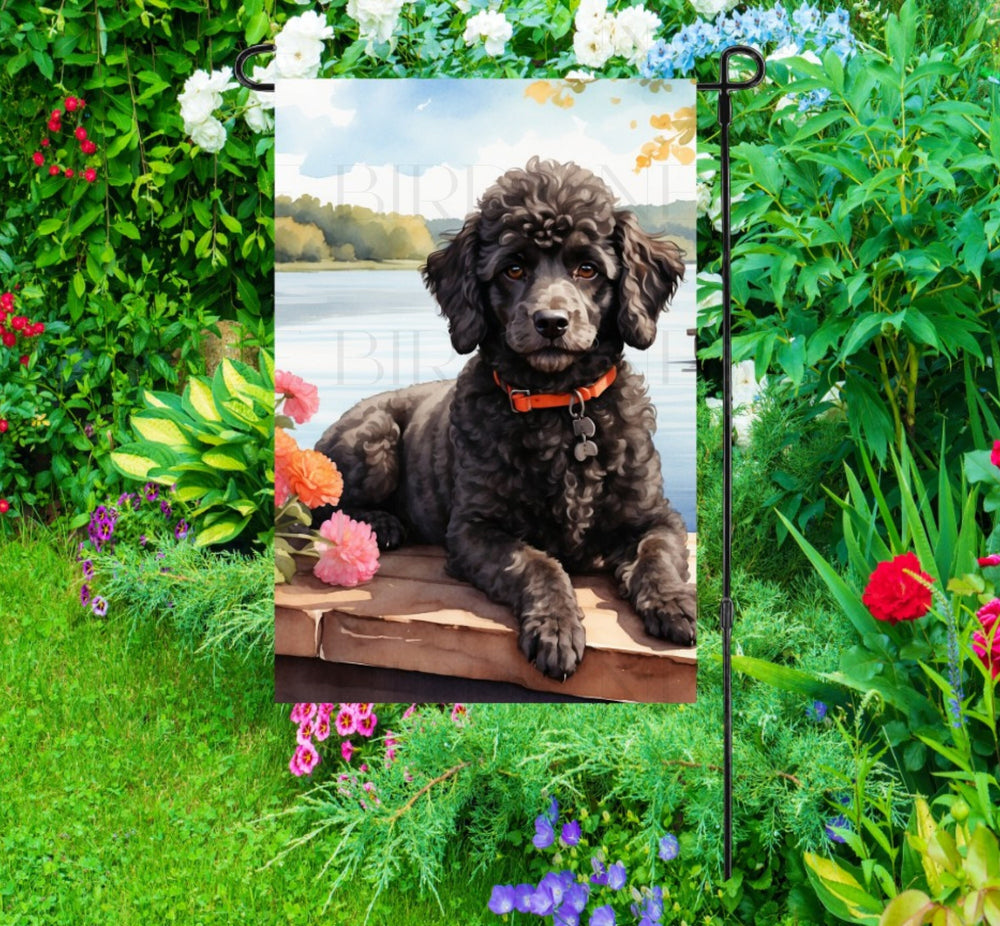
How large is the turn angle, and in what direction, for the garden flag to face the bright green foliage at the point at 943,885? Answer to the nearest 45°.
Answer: approximately 45° to its left

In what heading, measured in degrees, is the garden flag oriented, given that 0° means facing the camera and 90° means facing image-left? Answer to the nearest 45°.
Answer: approximately 0°

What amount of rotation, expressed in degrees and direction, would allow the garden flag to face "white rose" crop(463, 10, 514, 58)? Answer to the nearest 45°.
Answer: approximately 180°
